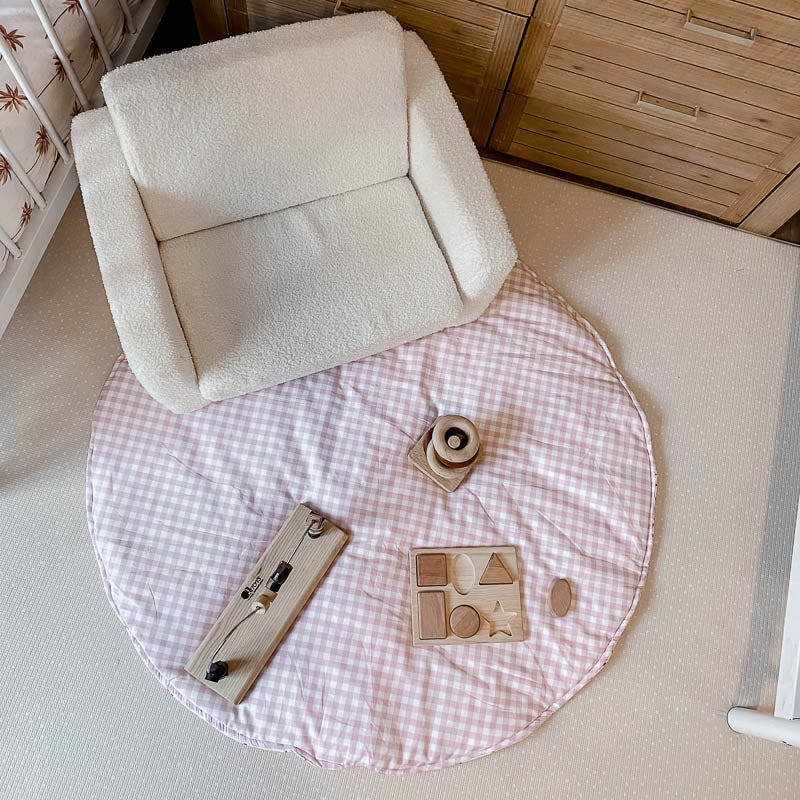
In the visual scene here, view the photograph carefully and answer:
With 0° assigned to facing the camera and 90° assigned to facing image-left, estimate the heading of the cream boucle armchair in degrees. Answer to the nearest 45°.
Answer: approximately 0°
